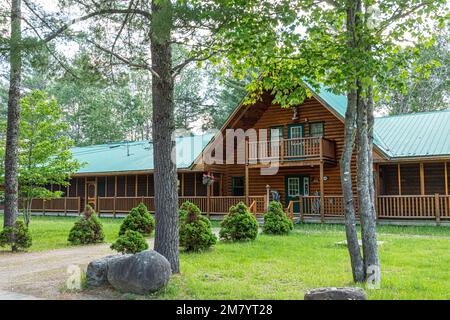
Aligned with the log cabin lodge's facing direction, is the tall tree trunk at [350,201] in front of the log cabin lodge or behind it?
in front

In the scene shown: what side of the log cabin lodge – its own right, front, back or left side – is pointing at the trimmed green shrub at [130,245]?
front

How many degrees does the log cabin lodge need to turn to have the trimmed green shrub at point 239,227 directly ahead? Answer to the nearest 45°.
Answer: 0° — it already faces it

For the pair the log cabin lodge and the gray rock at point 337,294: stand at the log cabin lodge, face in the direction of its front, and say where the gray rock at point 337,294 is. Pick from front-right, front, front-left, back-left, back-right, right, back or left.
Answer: front-left

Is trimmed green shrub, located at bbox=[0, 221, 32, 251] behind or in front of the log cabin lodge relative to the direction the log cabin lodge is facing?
in front

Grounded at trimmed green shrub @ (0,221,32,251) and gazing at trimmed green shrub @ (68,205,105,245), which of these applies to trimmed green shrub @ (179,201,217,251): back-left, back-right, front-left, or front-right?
front-right

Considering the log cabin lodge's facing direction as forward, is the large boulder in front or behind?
in front

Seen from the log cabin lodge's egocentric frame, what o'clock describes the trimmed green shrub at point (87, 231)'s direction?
The trimmed green shrub is roughly at 12 o'clock from the log cabin lodge.

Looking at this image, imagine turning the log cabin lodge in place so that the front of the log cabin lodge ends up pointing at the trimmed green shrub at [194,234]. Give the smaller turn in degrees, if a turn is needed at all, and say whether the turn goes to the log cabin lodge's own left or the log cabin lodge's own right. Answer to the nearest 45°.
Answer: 0° — it already faces it

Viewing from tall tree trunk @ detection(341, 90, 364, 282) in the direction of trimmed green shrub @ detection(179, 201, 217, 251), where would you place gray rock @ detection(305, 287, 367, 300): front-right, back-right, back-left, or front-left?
back-left
